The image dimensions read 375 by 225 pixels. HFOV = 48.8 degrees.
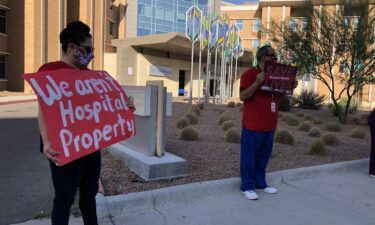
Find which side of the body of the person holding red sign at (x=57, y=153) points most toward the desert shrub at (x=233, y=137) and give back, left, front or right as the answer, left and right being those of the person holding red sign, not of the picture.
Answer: left

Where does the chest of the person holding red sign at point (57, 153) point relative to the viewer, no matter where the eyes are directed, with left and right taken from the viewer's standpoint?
facing the viewer and to the right of the viewer

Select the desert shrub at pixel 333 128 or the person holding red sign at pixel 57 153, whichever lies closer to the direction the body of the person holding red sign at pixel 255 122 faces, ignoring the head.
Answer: the person holding red sign

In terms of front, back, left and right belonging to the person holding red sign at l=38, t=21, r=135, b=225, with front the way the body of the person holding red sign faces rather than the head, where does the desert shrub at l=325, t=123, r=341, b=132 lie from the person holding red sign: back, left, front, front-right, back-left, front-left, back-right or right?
left

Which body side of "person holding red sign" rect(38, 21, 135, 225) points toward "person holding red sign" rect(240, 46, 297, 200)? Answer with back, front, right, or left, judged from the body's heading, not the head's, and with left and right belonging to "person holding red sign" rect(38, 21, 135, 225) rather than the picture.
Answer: left

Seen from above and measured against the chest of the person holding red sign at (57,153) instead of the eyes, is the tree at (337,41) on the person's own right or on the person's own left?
on the person's own left

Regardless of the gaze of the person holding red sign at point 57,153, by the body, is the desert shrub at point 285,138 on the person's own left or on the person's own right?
on the person's own left

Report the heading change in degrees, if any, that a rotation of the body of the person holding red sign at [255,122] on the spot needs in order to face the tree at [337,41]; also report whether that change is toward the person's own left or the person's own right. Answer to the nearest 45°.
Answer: approximately 135° to the person's own left

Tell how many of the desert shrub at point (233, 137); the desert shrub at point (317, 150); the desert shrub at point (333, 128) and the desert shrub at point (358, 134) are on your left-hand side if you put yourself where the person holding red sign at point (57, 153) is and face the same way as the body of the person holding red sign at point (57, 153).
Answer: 4

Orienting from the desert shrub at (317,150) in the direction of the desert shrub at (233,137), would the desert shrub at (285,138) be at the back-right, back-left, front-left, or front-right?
front-right

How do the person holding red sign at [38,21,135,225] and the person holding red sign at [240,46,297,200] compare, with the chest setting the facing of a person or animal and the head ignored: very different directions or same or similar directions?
same or similar directions

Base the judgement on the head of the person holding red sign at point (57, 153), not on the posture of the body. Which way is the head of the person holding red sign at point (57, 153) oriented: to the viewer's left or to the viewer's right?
to the viewer's right

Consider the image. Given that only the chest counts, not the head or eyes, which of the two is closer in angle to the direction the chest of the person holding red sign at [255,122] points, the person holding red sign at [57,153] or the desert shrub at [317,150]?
the person holding red sign

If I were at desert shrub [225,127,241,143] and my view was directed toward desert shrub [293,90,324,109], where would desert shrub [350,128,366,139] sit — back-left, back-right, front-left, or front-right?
front-right

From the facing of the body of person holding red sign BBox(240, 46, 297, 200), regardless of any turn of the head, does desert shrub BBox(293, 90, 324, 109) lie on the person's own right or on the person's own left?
on the person's own left

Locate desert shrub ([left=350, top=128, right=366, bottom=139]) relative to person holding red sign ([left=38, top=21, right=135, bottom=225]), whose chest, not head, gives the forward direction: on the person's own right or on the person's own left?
on the person's own left
